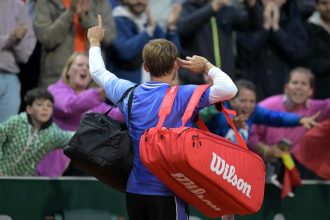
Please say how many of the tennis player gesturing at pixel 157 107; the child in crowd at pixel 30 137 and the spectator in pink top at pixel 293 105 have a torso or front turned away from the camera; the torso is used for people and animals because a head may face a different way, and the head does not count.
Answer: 1

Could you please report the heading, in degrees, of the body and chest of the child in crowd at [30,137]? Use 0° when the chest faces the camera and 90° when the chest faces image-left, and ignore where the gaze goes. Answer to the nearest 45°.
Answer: approximately 315°

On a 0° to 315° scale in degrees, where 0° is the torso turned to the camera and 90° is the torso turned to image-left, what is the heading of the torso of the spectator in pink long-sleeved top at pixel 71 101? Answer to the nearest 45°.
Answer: approximately 315°

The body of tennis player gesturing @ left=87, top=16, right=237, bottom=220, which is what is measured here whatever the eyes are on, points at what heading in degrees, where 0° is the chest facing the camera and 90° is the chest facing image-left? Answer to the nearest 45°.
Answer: approximately 180°

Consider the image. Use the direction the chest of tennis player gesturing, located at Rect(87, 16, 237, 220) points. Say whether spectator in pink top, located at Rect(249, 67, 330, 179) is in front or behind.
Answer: in front

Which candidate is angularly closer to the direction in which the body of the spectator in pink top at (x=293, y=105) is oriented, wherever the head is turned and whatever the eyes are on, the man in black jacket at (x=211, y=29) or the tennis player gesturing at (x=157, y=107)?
the tennis player gesturing
